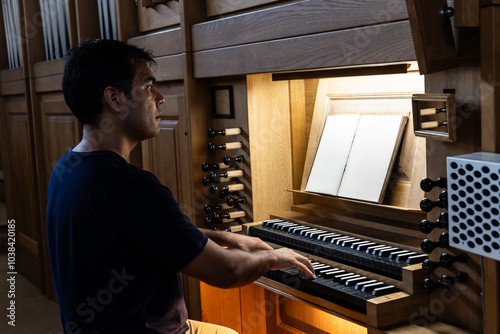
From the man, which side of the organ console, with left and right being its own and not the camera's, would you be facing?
front

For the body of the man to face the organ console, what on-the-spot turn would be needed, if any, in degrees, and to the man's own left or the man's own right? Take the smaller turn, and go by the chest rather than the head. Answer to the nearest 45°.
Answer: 0° — they already face it

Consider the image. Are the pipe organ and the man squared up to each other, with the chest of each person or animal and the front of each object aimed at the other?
yes

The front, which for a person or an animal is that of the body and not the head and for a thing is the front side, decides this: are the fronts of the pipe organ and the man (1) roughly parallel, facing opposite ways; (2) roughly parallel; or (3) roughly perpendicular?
roughly parallel, facing opposite ways

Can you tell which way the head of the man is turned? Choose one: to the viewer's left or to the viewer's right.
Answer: to the viewer's right

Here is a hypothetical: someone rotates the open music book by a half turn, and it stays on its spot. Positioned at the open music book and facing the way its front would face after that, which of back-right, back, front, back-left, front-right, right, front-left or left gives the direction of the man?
back

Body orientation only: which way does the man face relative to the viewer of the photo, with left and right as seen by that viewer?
facing away from the viewer and to the right of the viewer

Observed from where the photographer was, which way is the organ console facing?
facing the viewer and to the left of the viewer
